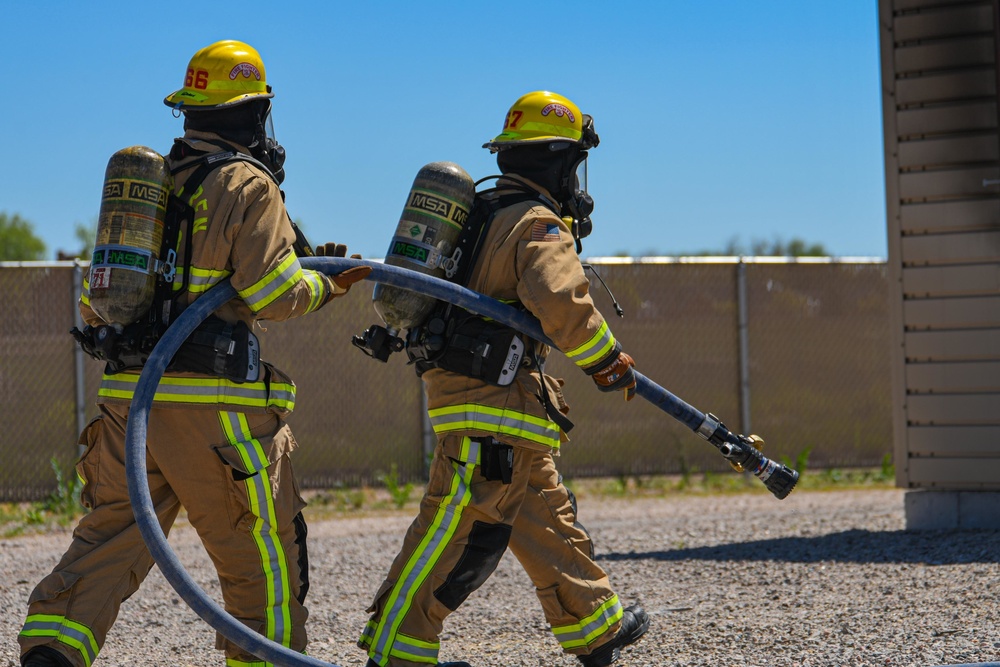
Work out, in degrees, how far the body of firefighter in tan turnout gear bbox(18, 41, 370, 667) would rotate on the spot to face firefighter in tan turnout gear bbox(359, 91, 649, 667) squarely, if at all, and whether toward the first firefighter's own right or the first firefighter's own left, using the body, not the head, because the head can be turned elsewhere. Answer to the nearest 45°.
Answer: approximately 45° to the first firefighter's own right

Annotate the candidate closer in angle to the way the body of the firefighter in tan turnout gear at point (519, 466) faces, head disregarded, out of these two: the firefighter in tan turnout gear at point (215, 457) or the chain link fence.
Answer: the chain link fence

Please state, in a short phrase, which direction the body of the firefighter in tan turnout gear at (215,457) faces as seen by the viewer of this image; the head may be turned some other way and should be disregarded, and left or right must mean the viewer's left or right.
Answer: facing away from the viewer and to the right of the viewer

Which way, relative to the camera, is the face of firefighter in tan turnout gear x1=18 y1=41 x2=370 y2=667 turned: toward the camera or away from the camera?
away from the camera

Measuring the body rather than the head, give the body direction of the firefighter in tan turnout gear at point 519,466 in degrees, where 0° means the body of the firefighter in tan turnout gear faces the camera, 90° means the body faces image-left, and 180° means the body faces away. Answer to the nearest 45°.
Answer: approximately 270°

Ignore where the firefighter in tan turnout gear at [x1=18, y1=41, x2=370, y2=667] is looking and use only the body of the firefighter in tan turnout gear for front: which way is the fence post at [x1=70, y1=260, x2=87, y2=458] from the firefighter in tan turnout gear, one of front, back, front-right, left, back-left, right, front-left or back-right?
front-left

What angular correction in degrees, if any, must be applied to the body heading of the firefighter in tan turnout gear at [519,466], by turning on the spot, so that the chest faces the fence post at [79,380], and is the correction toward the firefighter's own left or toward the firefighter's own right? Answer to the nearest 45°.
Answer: approximately 135° to the firefighter's own left

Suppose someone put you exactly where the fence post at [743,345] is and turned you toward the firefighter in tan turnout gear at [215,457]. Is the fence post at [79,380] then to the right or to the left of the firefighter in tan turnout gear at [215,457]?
right

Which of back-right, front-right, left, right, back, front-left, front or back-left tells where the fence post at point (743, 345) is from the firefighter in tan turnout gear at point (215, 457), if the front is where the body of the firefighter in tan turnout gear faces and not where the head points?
front

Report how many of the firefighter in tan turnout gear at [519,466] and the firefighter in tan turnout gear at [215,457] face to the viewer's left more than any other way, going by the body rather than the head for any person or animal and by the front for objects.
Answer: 0

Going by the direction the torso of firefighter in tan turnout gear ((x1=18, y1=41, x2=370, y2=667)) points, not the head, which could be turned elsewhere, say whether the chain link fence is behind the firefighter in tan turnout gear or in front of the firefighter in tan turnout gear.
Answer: in front
